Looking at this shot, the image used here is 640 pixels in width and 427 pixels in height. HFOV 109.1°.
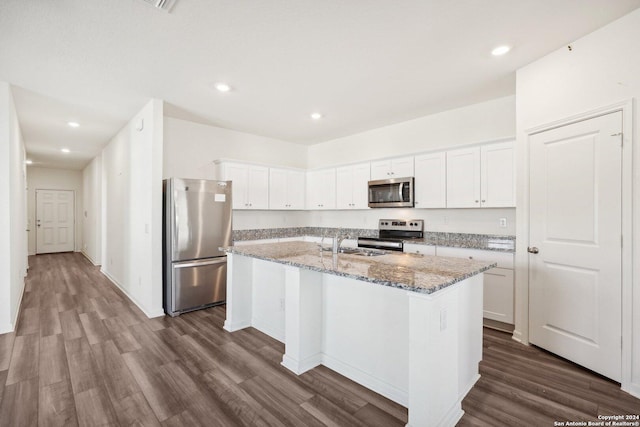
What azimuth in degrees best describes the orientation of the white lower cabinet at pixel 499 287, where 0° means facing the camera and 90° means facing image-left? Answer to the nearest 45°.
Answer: approximately 45°

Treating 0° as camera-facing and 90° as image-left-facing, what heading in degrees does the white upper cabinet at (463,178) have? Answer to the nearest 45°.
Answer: approximately 45°

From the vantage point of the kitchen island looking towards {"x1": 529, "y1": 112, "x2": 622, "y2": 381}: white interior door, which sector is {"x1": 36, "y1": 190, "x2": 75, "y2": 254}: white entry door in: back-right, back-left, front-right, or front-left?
back-left

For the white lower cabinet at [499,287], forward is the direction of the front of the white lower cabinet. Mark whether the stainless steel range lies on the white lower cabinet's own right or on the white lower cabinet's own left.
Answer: on the white lower cabinet's own right

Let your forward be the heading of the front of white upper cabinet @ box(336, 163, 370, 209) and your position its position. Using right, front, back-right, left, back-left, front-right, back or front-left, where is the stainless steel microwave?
left

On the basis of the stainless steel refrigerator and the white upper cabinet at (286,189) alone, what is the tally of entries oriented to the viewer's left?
0

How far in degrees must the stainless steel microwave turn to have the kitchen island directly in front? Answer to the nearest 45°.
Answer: approximately 45° to its left

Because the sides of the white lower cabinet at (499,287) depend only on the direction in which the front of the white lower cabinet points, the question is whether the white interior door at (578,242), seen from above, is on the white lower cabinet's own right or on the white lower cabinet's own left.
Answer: on the white lower cabinet's own left
